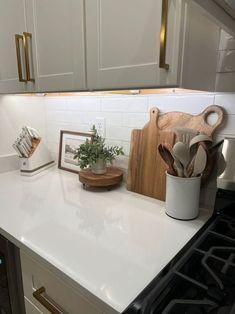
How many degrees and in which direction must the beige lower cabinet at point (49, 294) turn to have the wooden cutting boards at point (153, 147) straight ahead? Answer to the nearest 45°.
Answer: approximately 180°

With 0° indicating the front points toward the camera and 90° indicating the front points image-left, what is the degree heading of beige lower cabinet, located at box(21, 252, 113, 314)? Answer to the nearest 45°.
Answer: approximately 45°

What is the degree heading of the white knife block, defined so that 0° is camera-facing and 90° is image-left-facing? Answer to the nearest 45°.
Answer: approximately 45°

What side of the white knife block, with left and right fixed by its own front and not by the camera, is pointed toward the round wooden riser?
left

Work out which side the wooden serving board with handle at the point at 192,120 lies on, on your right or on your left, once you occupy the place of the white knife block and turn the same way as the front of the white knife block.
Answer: on your left

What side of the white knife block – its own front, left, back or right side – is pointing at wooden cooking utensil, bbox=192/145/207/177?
left
